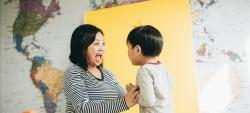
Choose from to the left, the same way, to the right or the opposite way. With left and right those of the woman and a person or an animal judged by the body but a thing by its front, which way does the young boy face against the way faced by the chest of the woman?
the opposite way

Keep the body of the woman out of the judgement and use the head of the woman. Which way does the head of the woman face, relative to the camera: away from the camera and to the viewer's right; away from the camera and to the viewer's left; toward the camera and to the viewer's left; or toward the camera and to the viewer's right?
toward the camera and to the viewer's right

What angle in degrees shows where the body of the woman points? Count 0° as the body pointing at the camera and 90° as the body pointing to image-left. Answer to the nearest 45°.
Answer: approximately 315°

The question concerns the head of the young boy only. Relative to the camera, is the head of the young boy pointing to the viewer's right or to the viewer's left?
to the viewer's left

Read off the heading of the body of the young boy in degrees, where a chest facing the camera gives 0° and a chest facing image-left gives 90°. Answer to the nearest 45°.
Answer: approximately 135°
